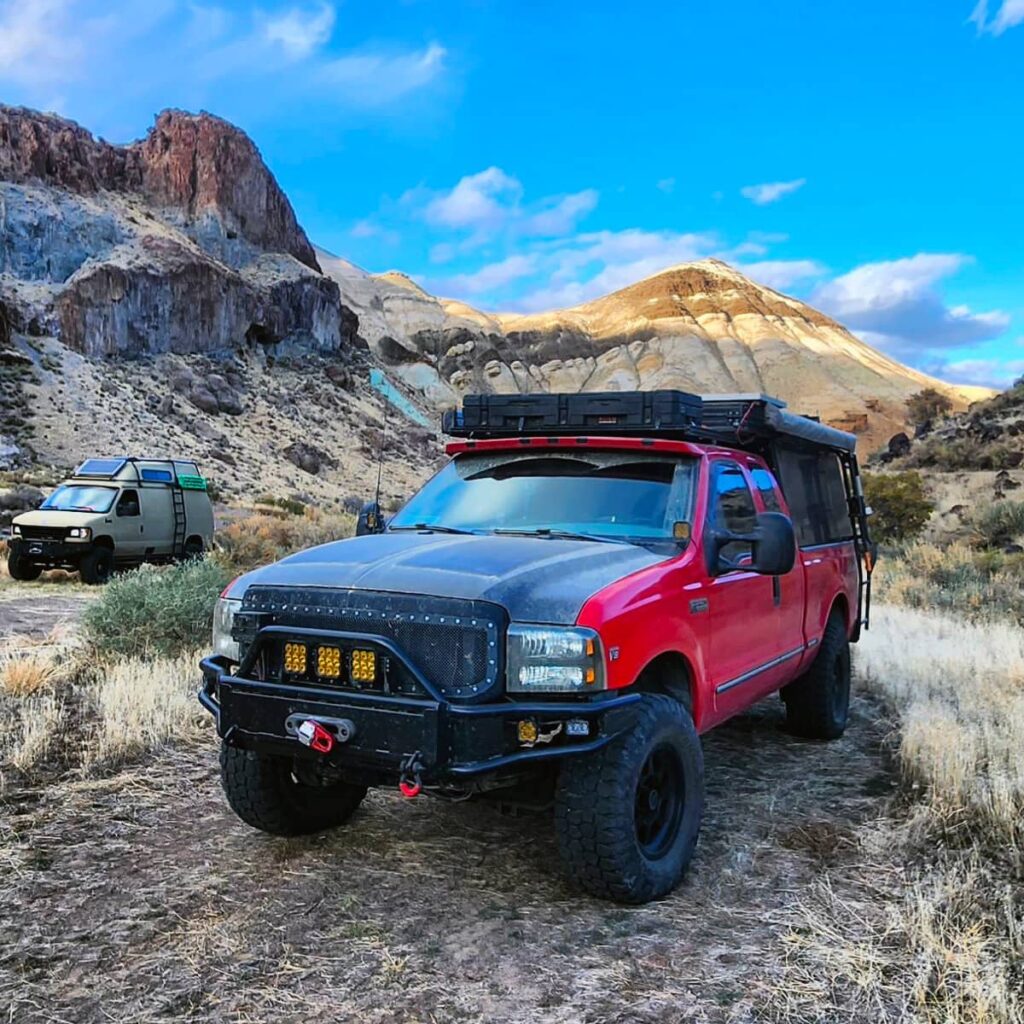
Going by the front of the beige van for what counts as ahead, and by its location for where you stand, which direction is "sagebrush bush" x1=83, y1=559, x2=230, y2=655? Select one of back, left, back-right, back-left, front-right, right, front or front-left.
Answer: front-left

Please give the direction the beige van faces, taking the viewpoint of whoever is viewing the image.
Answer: facing the viewer and to the left of the viewer

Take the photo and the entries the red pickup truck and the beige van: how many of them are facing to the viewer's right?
0

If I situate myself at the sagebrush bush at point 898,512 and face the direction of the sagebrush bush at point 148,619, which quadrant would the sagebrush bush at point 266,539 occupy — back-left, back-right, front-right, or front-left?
front-right

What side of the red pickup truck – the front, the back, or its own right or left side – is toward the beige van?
right

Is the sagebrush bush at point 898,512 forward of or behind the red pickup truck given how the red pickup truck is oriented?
behind

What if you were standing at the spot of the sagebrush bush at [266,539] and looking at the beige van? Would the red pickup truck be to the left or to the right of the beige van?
left

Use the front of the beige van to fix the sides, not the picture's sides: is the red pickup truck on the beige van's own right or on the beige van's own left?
on the beige van's own left

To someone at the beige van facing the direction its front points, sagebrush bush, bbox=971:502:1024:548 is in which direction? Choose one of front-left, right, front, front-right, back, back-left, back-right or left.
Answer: back-left

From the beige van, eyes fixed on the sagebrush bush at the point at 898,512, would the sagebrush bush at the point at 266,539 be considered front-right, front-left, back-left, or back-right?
front-left

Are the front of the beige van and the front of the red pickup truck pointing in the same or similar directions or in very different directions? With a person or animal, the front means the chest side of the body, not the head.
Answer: same or similar directions
